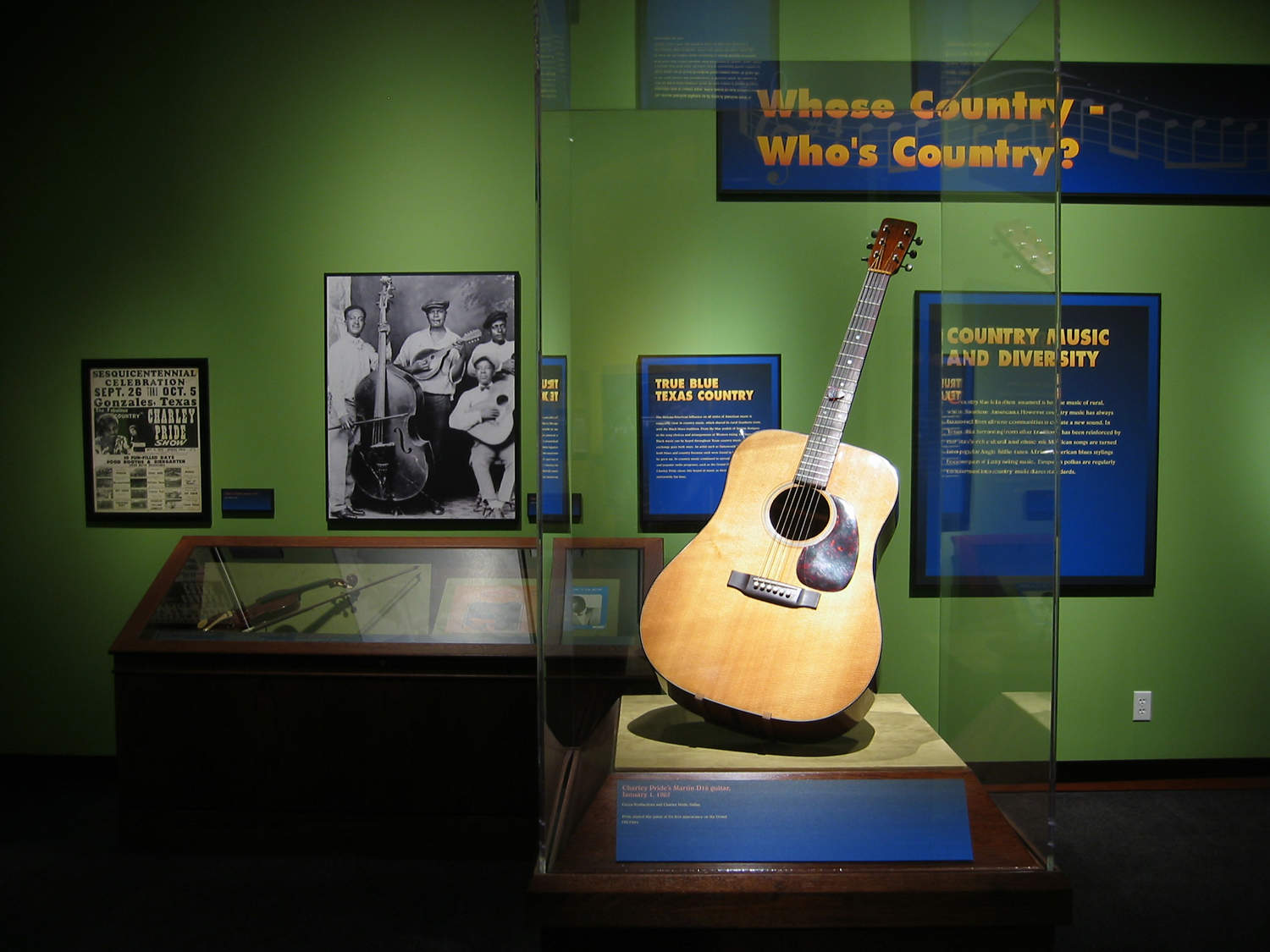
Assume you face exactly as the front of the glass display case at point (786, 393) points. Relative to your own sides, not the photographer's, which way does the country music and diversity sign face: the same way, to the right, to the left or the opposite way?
the same way

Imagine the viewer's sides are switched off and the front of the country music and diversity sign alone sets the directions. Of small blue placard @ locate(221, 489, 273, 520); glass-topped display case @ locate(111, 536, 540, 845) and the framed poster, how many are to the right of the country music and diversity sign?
3

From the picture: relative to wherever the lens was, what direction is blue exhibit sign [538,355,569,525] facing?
facing the viewer

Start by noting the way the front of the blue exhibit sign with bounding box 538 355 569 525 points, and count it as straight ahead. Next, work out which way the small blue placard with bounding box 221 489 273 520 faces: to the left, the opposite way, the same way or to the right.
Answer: the same way

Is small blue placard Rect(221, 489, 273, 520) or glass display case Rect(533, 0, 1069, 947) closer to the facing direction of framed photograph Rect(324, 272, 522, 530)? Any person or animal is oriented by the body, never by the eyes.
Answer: the glass display case

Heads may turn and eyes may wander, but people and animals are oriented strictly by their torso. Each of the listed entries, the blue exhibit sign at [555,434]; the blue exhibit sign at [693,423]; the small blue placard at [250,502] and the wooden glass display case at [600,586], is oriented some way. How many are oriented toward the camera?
4

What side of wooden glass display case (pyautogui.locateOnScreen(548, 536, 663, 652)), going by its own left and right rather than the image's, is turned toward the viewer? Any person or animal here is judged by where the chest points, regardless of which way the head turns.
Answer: front

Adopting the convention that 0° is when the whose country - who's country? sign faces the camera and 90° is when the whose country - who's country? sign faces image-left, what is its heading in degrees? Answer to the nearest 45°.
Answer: approximately 0°

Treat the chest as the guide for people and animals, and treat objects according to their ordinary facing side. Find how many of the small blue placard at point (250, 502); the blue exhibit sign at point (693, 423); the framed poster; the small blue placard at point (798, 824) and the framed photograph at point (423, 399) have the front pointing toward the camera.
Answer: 5

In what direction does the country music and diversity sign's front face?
toward the camera
